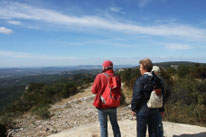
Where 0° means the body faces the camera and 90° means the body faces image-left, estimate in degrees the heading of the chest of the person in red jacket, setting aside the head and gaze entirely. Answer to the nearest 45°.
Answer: approximately 135°
